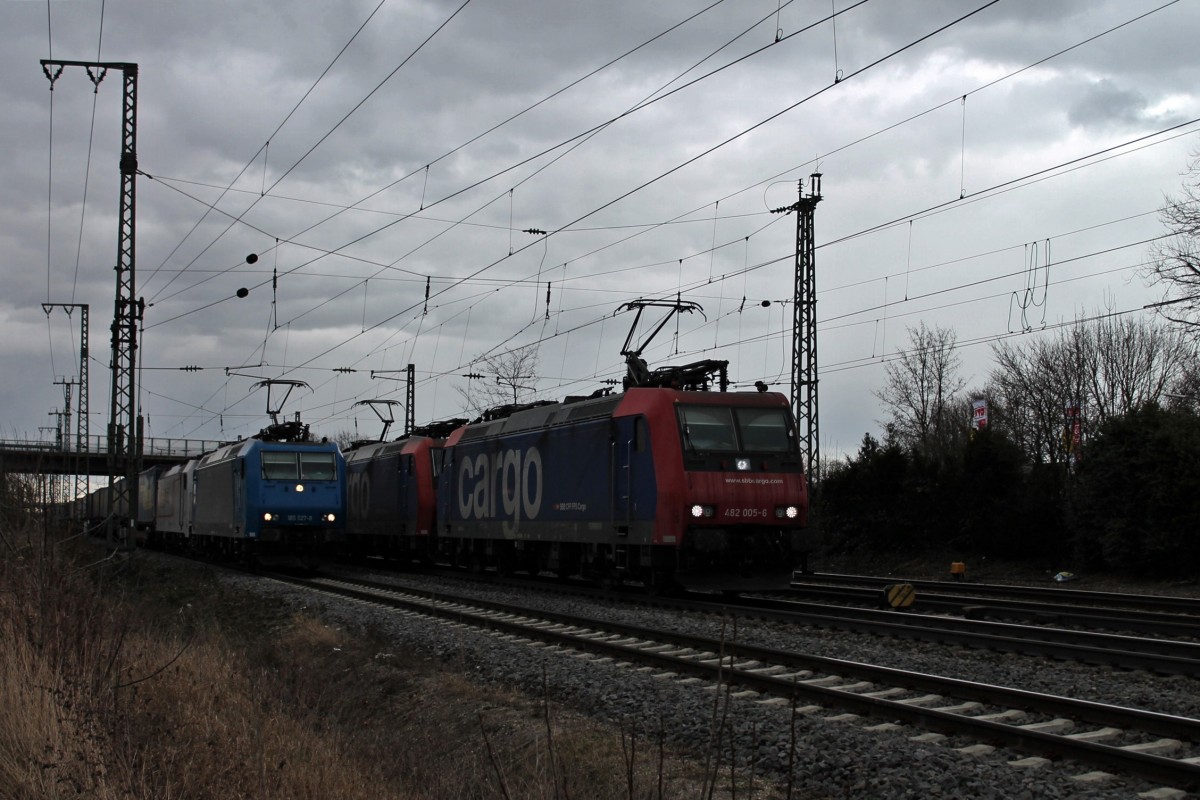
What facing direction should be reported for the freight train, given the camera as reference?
facing the viewer and to the right of the viewer

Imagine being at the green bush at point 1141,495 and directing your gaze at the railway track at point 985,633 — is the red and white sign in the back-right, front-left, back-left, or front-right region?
back-right

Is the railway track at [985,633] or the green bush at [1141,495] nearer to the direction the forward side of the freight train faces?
the railway track

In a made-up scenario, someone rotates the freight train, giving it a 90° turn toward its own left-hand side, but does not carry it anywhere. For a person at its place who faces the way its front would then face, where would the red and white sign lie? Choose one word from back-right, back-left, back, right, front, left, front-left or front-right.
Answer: front

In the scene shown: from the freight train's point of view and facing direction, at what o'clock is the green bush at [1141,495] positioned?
The green bush is roughly at 10 o'clock from the freight train.

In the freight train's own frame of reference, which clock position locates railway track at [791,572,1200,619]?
The railway track is roughly at 11 o'clock from the freight train.

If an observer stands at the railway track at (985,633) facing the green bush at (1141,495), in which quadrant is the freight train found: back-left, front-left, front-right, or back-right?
front-left
